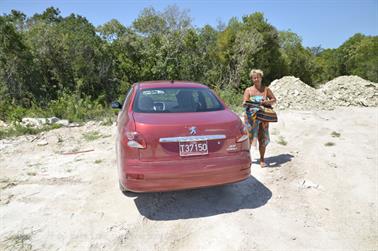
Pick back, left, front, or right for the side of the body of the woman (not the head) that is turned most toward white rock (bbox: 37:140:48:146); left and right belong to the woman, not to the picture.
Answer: right

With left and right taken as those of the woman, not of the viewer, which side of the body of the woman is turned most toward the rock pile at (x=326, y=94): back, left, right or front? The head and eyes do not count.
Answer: back

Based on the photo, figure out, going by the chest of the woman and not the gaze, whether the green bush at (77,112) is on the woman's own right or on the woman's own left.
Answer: on the woman's own right

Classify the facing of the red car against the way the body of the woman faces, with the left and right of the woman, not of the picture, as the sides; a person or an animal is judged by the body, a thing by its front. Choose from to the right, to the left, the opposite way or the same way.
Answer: the opposite way

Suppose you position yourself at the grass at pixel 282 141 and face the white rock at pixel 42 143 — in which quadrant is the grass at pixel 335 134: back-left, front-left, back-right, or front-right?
back-right

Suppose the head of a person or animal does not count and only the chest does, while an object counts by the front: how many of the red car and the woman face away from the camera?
1

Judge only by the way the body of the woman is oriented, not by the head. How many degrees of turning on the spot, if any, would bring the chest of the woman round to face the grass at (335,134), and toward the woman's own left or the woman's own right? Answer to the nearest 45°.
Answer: approximately 135° to the woman's own left

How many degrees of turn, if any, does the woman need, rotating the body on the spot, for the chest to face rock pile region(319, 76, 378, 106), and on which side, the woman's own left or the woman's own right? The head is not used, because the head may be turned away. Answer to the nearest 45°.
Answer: approximately 135° to the woman's own left

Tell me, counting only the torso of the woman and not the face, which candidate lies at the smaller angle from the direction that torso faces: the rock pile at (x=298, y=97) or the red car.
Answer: the red car

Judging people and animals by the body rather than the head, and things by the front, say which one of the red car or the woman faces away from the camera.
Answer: the red car

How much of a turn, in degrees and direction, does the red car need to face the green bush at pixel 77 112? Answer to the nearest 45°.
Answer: approximately 45° to its left

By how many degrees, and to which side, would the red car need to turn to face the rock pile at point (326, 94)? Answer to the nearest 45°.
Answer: approximately 45° to its right

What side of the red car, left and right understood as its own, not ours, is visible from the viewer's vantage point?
back

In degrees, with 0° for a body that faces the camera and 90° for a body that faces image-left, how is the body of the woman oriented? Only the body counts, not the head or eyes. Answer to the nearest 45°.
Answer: approximately 0°
